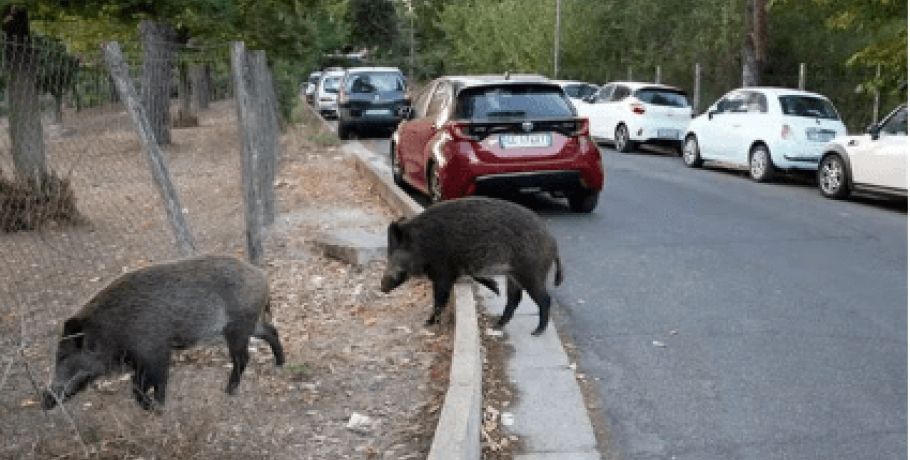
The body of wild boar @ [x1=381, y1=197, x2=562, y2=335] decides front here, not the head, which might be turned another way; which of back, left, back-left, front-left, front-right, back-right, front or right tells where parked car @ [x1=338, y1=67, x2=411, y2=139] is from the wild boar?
right

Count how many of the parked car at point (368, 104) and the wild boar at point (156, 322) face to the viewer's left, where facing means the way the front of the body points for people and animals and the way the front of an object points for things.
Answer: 1

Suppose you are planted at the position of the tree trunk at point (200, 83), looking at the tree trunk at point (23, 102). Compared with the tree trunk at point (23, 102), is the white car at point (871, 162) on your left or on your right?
left

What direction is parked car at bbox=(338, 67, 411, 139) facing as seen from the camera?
away from the camera

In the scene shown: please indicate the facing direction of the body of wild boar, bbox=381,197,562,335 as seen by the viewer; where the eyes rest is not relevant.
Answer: to the viewer's left

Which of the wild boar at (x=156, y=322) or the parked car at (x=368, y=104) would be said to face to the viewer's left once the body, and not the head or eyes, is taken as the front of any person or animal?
the wild boar

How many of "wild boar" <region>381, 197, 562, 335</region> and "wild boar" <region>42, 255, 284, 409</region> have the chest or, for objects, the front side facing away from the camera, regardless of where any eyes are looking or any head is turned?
0

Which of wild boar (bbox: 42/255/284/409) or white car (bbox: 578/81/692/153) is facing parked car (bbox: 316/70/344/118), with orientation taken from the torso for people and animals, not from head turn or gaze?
the white car

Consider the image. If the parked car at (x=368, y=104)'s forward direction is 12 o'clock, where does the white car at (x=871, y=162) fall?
The white car is roughly at 5 o'clock from the parked car.

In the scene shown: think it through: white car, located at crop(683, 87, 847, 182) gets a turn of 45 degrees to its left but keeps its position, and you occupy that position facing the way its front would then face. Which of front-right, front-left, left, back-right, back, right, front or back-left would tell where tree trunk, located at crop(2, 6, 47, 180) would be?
front-left

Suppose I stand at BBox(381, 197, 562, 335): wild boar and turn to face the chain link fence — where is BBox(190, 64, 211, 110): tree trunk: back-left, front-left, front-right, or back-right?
front-right

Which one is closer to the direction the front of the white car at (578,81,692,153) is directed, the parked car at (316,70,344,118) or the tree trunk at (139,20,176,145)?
the parked car

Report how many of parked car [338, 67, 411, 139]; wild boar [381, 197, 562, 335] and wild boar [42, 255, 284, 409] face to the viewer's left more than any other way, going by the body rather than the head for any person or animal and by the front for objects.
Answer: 2

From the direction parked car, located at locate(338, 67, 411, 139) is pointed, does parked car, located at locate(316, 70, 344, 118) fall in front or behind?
in front

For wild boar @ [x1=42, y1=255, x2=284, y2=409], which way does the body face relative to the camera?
to the viewer's left

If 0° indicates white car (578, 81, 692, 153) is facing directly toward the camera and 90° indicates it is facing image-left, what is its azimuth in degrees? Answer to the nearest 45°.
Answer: approximately 135°
